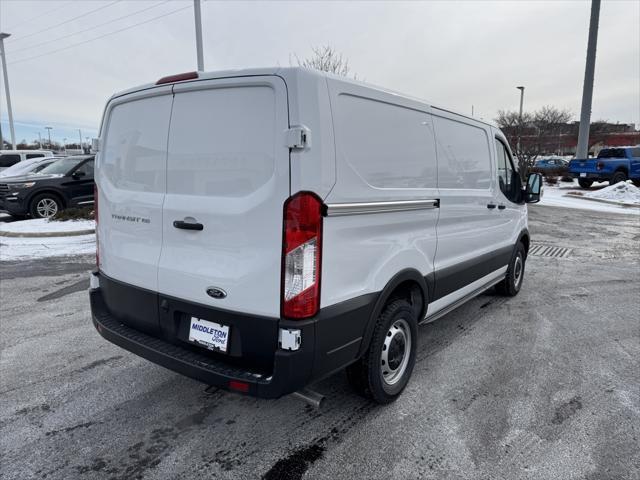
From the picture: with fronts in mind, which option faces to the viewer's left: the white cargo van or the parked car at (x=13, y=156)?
the parked car

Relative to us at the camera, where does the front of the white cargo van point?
facing away from the viewer and to the right of the viewer

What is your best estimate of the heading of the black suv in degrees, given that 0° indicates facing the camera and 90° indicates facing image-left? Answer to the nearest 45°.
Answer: approximately 45°

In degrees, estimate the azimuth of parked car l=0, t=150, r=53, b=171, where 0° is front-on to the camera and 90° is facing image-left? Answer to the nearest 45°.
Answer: approximately 90°

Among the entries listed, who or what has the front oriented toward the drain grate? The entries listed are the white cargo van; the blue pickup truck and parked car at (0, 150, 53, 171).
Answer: the white cargo van

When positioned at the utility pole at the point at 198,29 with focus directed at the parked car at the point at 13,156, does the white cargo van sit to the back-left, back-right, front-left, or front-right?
back-left

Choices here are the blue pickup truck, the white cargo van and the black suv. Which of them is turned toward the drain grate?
the white cargo van

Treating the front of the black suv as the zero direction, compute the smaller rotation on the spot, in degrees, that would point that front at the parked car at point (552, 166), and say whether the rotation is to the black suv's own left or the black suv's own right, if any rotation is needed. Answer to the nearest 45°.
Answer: approximately 135° to the black suv's own left

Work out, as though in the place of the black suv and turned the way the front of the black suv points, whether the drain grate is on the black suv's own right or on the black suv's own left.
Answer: on the black suv's own left
